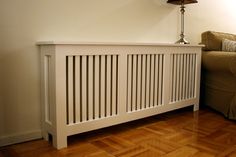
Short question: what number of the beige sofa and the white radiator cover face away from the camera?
0

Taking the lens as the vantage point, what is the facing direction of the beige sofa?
facing the viewer and to the right of the viewer

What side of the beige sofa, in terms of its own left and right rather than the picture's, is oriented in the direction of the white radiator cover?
right

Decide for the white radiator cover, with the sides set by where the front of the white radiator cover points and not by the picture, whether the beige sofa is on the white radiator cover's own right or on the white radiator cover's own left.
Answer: on the white radiator cover's own left

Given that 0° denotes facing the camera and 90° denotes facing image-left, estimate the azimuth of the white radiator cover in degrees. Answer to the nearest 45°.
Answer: approximately 315°
